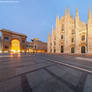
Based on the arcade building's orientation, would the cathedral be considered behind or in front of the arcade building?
in front

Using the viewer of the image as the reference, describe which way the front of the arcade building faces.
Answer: facing the viewer and to the right of the viewer
